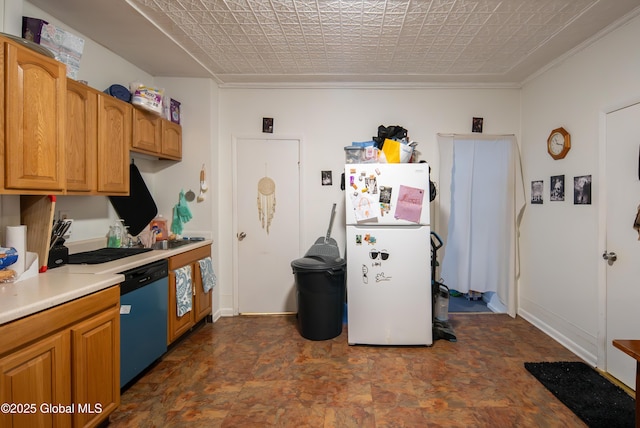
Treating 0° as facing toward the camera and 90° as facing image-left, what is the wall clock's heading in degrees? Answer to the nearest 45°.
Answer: approximately 45°

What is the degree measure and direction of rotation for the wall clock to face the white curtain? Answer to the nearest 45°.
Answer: approximately 90° to its right

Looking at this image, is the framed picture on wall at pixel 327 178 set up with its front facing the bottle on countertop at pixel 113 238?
no

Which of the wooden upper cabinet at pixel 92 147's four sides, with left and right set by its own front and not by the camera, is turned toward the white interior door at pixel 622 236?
front

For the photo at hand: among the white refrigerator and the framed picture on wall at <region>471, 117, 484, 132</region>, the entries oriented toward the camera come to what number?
2

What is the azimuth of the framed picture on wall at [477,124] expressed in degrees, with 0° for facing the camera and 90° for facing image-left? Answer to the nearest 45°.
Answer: approximately 0°

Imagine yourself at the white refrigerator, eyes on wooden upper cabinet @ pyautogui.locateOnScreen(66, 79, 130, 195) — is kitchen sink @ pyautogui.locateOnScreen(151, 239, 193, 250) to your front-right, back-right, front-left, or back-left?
front-right

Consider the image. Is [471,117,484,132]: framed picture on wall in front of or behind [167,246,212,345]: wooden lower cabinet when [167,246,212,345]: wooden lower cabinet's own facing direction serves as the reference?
in front

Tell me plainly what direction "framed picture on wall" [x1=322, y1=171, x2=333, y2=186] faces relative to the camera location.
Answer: facing the viewer

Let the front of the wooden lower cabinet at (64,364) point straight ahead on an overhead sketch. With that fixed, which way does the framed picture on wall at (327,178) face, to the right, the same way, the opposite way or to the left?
to the right

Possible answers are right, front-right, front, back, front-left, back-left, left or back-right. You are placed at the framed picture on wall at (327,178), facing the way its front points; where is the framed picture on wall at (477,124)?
left

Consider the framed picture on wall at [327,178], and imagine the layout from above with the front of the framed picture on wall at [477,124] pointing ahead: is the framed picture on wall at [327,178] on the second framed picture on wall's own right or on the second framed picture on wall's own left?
on the second framed picture on wall's own right

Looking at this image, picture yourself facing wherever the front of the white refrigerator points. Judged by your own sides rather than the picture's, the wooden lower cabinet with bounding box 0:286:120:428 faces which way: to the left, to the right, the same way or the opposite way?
to the left

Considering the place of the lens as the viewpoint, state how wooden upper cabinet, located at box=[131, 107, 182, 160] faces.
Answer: facing the viewer and to the right of the viewer

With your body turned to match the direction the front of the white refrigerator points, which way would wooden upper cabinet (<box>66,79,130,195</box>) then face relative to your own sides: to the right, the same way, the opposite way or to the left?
to the left

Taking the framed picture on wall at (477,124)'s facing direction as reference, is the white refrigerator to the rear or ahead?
ahead

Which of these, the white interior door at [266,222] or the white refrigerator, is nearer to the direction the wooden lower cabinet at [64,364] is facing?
the white refrigerator

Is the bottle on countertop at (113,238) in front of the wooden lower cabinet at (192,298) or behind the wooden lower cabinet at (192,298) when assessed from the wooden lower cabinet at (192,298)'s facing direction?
behind

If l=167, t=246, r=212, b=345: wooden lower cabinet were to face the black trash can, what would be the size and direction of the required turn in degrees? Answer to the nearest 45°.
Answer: approximately 45° to its left

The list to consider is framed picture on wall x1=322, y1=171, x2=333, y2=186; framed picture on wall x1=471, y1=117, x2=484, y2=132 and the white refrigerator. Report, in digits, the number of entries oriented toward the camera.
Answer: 3

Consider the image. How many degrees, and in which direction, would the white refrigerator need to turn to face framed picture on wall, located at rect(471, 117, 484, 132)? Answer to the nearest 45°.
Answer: approximately 135° to its left
